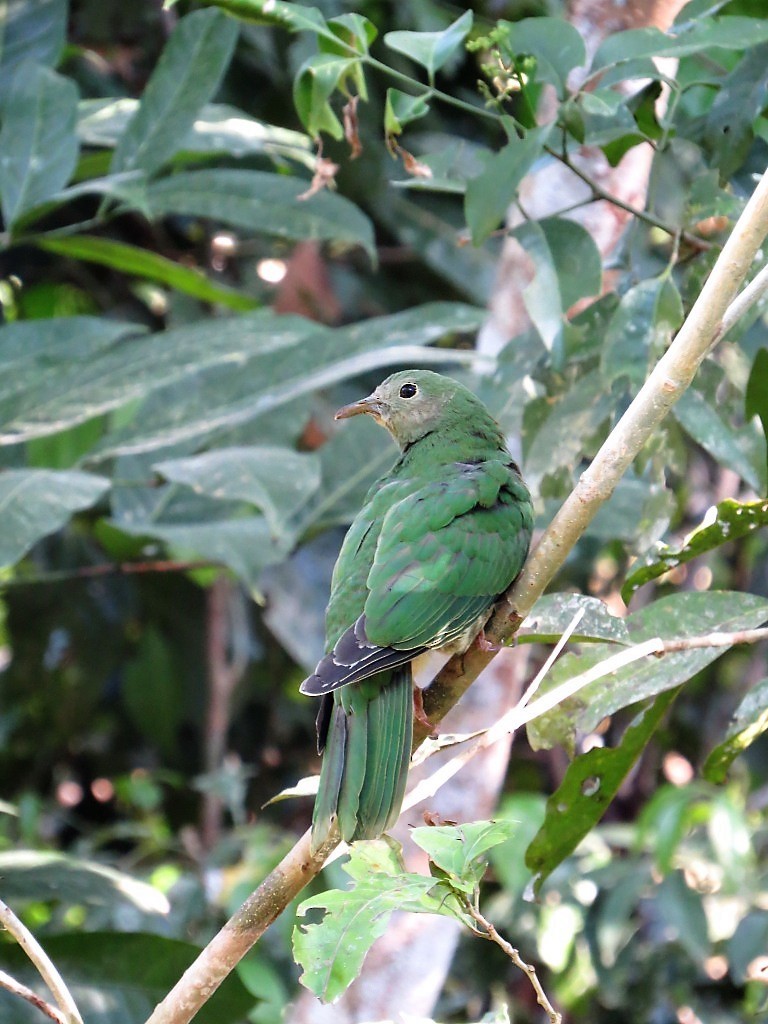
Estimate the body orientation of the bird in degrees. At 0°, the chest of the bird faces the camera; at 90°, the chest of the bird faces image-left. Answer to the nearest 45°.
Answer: approximately 225°

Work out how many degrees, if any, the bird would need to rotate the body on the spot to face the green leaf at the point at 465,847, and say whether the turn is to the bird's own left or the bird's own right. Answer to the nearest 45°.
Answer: approximately 135° to the bird's own right

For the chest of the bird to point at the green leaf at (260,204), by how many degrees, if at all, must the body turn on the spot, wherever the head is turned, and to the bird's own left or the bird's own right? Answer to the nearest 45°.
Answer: approximately 45° to the bird's own left
